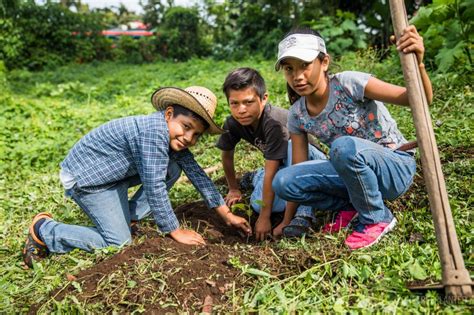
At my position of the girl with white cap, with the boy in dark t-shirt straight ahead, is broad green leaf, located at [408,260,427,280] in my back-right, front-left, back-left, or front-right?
back-left

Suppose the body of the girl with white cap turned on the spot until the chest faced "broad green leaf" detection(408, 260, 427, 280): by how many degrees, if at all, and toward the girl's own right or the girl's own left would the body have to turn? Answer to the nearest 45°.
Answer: approximately 45° to the girl's own left

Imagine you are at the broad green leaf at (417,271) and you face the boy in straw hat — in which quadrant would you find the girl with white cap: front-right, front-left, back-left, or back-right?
front-right

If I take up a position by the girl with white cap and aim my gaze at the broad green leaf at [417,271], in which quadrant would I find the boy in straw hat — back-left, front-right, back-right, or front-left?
back-right

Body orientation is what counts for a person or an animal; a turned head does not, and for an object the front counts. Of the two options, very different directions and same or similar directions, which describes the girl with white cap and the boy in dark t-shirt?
same or similar directions

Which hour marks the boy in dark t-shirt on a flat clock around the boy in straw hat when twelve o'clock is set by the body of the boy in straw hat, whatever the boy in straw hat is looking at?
The boy in dark t-shirt is roughly at 12 o'clock from the boy in straw hat.

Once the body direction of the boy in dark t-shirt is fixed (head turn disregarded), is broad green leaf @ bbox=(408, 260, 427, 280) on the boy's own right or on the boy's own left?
on the boy's own left

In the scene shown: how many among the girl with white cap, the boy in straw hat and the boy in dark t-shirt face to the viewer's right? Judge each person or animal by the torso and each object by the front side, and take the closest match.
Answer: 1

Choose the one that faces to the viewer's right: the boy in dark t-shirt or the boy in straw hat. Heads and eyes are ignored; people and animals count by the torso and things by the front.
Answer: the boy in straw hat

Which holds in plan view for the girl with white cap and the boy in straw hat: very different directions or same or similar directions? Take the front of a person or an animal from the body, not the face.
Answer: very different directions

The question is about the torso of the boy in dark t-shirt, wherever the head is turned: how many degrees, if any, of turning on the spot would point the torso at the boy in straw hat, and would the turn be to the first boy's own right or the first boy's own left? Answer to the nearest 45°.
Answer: approximately 45° to the first boy's own right

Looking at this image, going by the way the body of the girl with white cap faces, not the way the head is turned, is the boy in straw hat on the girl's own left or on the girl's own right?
on the girl's own right

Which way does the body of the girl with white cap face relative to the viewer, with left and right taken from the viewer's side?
facing the viewer and to the left of the viewer

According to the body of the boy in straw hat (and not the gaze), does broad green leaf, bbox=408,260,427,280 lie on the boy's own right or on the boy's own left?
on the boy's own right

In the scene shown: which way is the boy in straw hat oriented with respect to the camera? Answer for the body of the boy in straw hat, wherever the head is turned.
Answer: to the viewer's right
